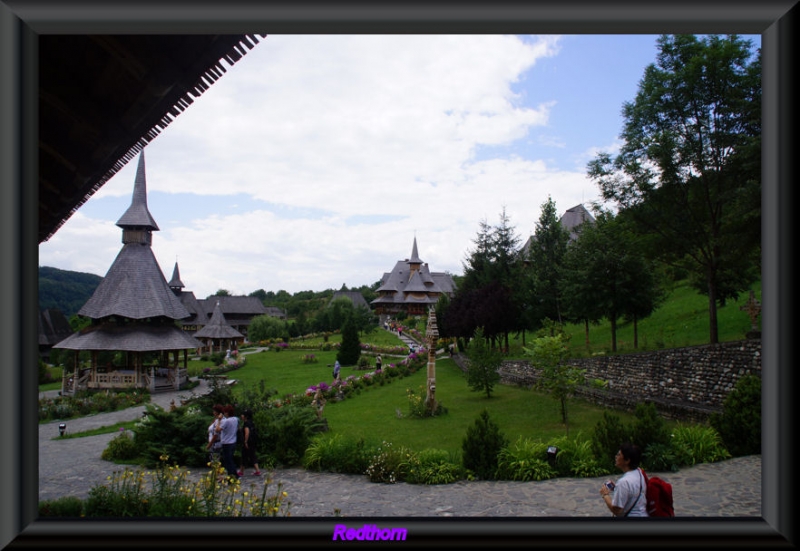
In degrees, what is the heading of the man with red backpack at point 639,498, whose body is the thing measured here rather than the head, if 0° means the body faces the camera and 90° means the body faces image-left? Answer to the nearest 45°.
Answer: approximately 90°

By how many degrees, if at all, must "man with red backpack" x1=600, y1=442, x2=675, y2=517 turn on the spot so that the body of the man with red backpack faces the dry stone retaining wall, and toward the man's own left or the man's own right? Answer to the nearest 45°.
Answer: approximately 90° to the man's own right

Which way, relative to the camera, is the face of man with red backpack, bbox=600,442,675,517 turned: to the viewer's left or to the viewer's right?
to the viewer's left
